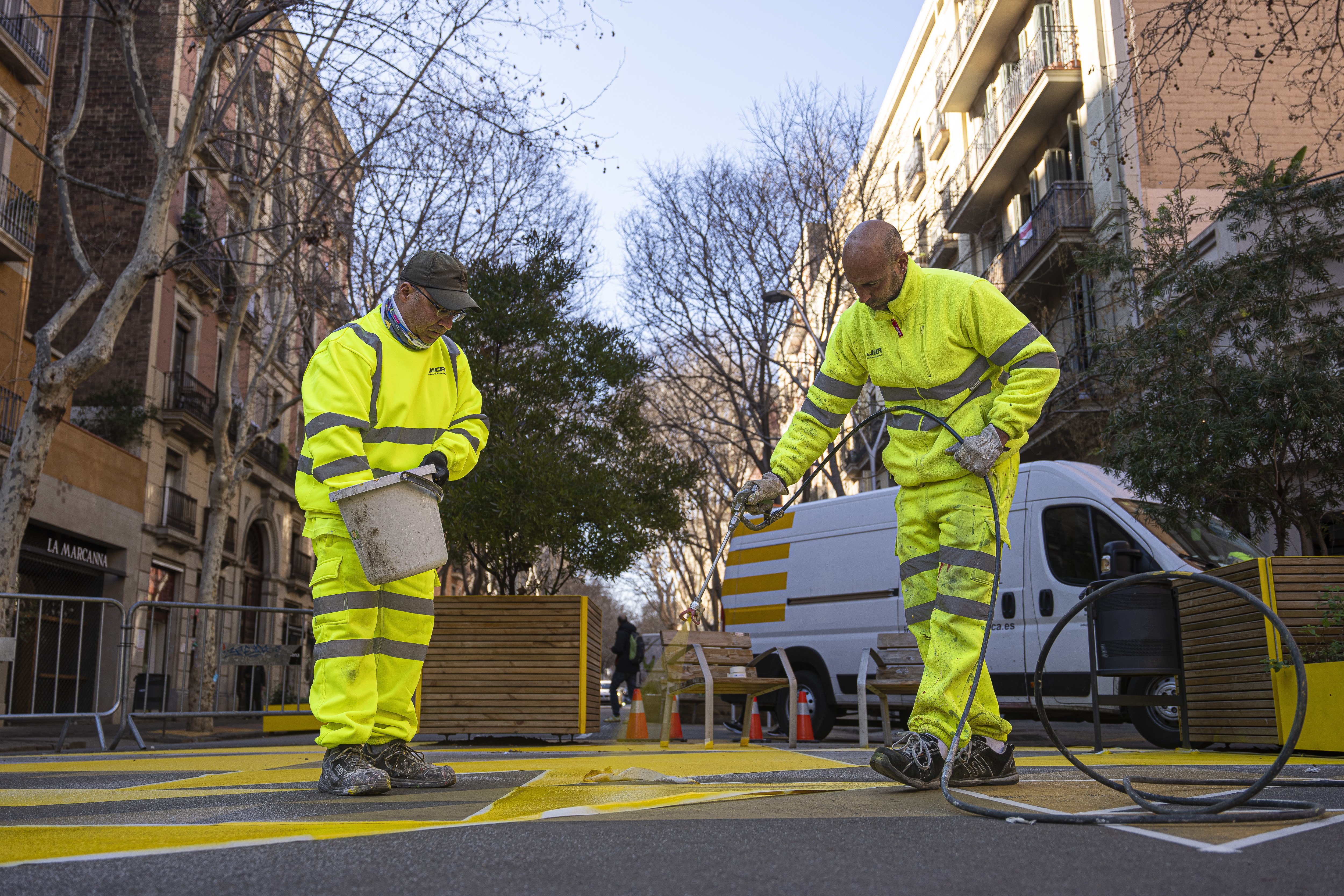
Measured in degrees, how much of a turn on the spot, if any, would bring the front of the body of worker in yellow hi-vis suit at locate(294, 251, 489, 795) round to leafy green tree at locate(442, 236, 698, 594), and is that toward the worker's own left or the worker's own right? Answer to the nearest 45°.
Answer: approximately 135° to the worker's own left

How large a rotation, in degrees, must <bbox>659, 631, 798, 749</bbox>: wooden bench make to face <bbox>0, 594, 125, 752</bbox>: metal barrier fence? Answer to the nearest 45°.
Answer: approximately 135° to its right

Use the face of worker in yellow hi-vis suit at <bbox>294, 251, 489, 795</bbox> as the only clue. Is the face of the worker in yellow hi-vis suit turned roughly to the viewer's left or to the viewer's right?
to the viewer's right

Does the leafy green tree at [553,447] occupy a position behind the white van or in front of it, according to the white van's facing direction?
behind

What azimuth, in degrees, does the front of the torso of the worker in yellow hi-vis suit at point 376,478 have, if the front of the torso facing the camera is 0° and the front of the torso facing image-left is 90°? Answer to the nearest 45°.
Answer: approximately 315°

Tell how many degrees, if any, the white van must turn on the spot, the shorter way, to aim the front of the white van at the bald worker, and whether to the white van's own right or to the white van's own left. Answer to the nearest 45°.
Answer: approximately 45° to the white van's own right
